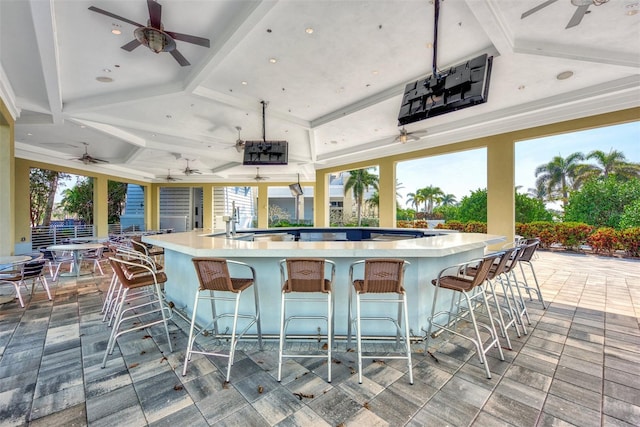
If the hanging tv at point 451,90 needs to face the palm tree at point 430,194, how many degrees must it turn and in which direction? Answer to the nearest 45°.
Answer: approximately 45° to its left

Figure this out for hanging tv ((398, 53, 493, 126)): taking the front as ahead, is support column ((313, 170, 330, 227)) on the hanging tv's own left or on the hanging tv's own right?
on the hanging tv's own left

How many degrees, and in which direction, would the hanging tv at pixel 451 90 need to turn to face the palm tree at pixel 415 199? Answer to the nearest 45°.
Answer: approximately 45° to its left

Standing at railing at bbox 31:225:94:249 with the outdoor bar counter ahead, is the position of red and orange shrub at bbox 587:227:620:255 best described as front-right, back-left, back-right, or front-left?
front-left

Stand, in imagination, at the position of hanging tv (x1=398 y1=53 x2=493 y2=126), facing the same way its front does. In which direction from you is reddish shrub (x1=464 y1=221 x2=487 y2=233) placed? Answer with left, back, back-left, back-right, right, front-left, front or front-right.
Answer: front-left

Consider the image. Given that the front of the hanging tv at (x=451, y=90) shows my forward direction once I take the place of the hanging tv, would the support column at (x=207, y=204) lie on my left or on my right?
on my left

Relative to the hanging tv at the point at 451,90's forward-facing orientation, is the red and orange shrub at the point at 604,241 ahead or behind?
ahead
